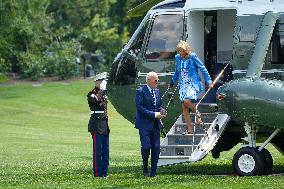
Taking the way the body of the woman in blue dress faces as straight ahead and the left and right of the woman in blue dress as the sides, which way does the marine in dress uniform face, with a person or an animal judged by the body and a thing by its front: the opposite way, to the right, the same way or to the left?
to the left

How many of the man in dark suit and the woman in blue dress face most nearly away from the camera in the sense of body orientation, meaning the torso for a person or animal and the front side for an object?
0

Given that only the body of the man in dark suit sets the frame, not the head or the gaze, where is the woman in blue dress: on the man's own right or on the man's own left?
on the man's own left

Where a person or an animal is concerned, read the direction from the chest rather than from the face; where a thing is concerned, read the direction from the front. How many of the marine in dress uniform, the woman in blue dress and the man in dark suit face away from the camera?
0

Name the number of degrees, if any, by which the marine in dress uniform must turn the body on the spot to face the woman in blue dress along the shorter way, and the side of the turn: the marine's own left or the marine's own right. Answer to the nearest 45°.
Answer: approximately 45° to the marine's own left

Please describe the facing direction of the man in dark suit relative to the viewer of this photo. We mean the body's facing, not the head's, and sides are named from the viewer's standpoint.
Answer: facing the viewer and to the right of the viewer

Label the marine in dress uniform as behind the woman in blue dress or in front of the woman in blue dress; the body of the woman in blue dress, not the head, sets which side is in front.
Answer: in front

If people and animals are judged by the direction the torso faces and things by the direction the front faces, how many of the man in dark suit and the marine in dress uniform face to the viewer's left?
0
